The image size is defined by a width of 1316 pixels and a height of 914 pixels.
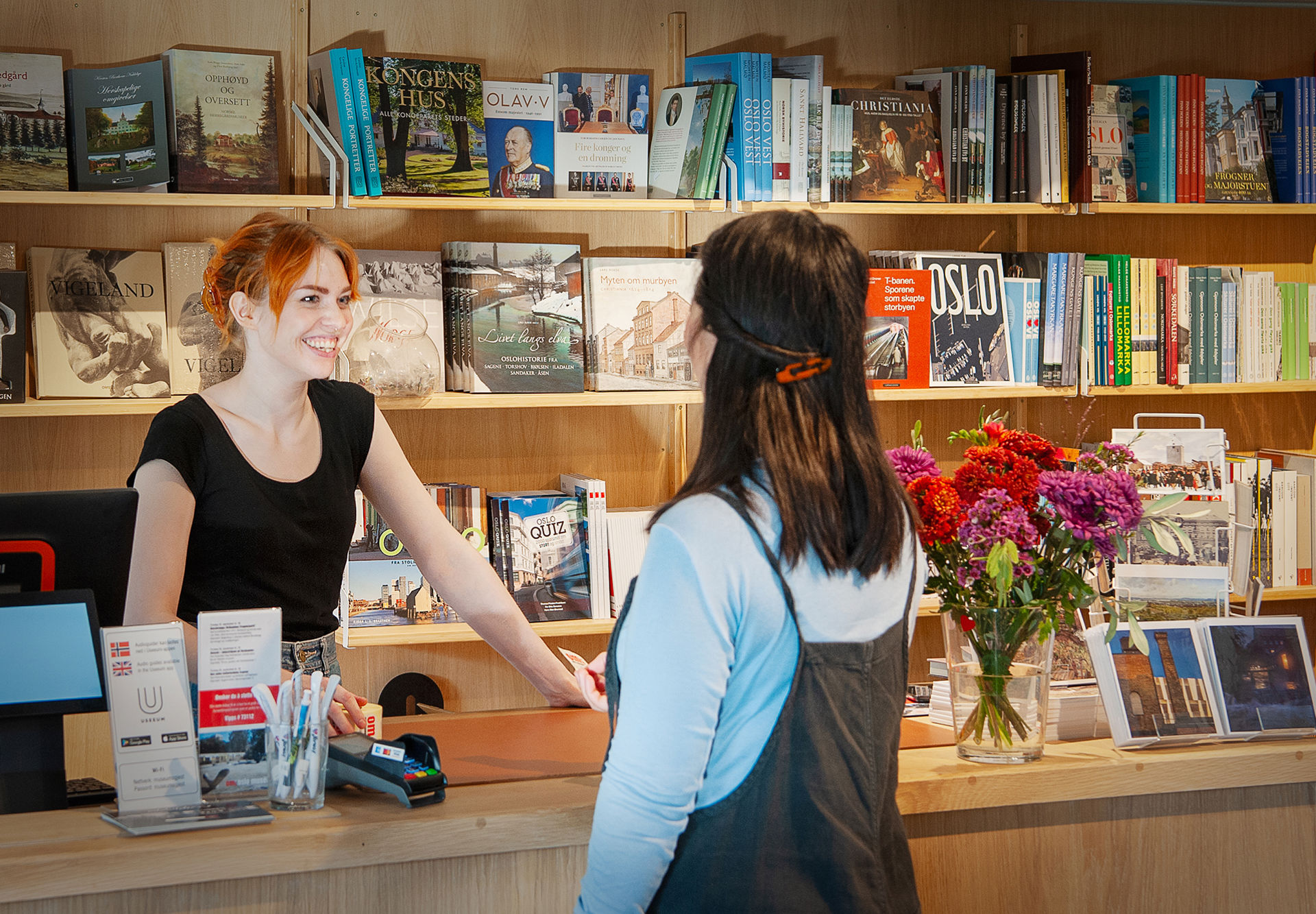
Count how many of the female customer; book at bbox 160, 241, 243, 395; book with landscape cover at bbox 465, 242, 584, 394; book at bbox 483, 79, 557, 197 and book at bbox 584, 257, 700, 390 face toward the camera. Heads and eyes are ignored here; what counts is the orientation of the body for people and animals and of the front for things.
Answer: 4

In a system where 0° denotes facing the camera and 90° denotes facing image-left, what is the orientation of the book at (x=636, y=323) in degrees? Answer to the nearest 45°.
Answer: approximately 0°

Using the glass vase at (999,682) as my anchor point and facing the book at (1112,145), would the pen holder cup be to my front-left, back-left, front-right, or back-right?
back-left

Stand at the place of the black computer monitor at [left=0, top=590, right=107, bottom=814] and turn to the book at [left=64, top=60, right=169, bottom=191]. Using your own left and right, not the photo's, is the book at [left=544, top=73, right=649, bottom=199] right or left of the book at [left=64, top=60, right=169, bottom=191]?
right

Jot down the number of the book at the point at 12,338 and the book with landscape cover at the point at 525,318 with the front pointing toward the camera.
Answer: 2

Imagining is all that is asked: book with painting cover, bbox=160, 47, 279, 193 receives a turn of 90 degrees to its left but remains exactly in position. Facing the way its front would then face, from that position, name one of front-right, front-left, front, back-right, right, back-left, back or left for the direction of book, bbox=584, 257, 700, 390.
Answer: front

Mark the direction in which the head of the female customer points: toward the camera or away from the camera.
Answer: away from the camera

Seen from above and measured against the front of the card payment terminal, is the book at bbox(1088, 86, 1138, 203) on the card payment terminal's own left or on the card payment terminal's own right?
on the card payment terminal's own left

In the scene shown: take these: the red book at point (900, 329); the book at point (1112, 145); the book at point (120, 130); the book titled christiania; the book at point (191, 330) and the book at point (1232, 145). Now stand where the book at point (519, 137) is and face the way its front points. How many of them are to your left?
4

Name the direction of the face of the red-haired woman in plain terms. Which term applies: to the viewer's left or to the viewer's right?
to the viewer's right
